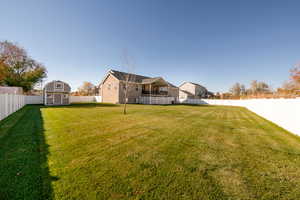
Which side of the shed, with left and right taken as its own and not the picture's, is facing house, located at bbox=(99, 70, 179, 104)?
left

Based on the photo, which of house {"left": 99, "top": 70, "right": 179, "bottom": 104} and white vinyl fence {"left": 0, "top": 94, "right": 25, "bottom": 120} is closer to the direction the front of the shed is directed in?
the white vinyl fence

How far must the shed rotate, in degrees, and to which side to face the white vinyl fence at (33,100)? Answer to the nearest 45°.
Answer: approximately 135° to its right

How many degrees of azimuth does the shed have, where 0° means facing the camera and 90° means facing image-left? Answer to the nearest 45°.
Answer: approximately 0°

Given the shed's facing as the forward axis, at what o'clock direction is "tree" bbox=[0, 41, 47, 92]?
The tree is roughly at 5 o'clock from the shed.

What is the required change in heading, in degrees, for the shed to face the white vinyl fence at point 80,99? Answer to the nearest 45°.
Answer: approximately 135° to its left

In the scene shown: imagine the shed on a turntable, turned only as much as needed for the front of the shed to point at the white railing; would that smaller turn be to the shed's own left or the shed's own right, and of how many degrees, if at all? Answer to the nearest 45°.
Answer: approximately 90° to the shed's own left

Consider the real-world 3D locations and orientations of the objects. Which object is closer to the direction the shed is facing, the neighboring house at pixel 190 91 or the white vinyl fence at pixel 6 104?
the white vinyl fence
